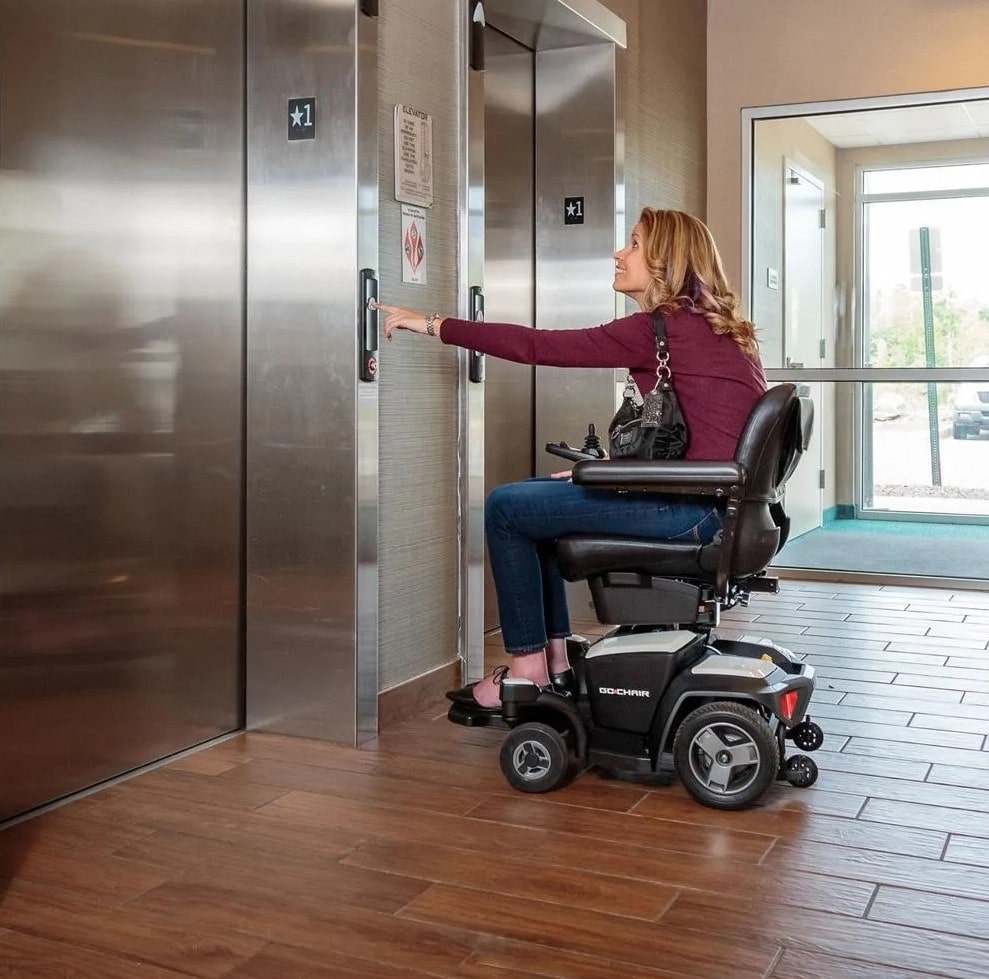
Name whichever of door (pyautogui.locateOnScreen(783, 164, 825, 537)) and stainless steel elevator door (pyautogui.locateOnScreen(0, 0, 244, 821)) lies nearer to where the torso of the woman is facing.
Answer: the stainless steel elevator door

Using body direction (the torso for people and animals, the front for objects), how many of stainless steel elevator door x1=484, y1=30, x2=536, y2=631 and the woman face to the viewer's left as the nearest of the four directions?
1

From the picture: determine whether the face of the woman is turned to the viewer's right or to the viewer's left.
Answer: to the viewer's left

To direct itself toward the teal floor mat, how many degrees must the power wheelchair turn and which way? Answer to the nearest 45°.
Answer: approximately 90° to its right

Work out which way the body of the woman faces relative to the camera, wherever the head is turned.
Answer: to the viewer's left

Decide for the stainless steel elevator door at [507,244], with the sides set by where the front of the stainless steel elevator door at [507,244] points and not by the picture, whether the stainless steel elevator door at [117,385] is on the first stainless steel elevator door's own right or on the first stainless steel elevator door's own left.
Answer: on the first stainless steel elevator door's own right

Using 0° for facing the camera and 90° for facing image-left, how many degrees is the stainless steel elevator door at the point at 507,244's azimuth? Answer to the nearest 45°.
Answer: approximately 315°

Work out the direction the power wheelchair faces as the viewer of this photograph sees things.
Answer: facing to the left of the viewer
